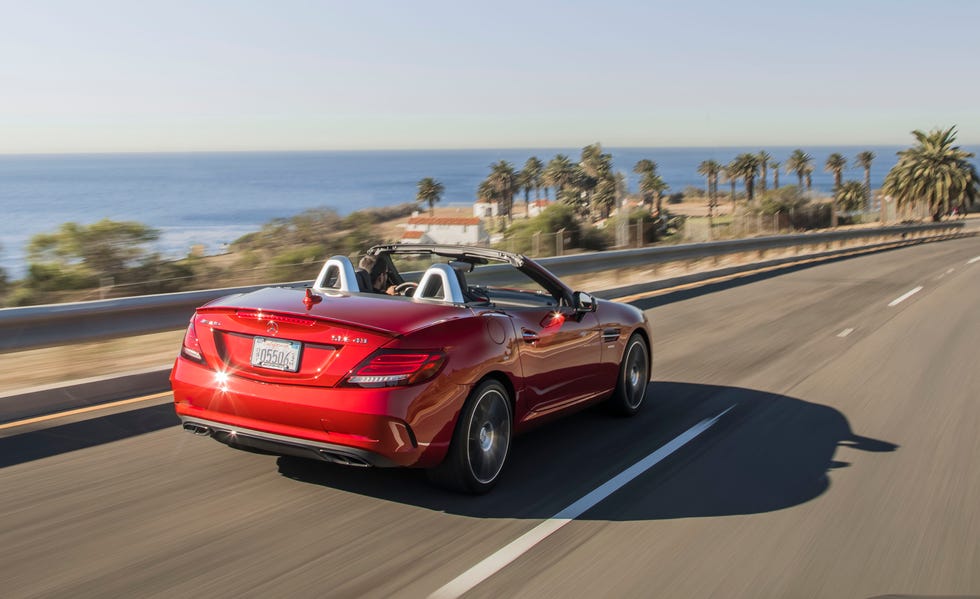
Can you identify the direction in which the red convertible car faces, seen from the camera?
facing away from the viewer and to the right of the viewer

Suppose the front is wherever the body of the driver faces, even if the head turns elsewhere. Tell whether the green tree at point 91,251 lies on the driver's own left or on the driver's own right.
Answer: on the driver's own left

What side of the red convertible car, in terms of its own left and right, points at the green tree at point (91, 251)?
left

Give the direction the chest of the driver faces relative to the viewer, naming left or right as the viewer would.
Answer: facing away from the viewer and to the right of the viewer
